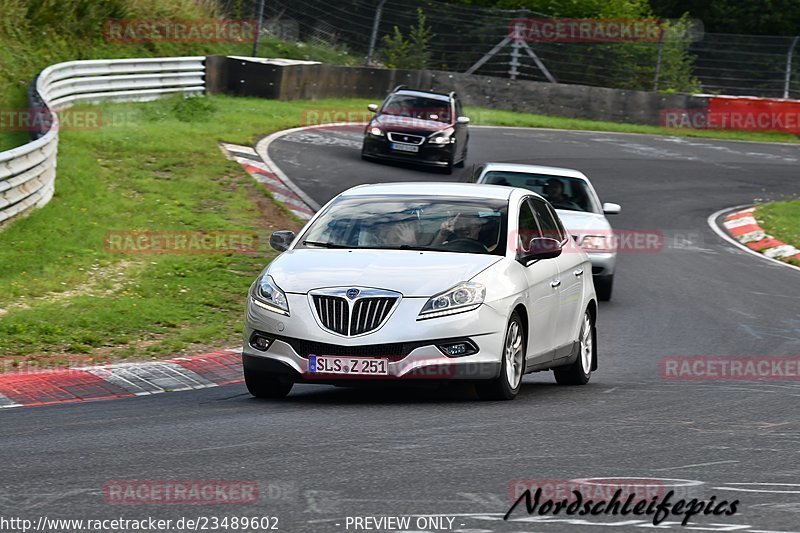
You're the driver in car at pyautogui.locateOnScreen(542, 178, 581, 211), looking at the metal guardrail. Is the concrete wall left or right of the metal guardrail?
right

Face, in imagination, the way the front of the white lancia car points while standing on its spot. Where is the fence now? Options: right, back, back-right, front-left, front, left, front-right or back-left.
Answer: back-right

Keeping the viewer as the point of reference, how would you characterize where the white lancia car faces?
facing the viewer and to the left of the viewer

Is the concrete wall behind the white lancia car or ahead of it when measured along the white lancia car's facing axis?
behind

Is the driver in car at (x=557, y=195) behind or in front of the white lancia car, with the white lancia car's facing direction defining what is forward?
behind

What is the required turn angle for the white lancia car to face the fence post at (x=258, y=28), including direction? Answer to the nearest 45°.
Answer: approximately 135° to its right

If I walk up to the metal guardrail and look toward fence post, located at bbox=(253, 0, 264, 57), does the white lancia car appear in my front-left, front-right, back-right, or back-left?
back-right
